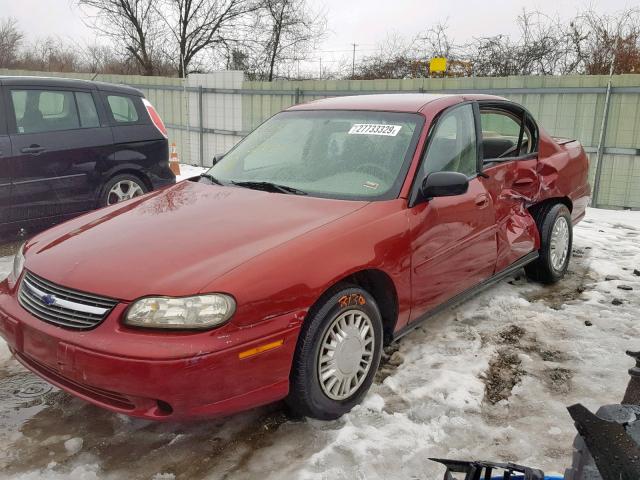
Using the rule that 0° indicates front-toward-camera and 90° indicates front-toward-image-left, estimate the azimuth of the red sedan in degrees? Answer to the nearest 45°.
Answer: approximately 45°

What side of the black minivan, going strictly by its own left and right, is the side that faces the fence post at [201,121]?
right

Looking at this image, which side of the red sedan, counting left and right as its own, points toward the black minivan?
right

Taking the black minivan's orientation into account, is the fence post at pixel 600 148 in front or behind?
behind

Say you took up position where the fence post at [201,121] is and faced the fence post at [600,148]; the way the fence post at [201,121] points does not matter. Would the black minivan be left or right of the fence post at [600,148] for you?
right

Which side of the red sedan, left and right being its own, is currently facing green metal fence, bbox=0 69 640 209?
back

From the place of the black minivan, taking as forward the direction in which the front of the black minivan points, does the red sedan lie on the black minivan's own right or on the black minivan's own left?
on the black minivan's own left

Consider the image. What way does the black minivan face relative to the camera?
to the viewer's left

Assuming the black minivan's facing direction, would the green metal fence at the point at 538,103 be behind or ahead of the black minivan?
behind

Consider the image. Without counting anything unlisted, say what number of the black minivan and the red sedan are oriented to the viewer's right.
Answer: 0

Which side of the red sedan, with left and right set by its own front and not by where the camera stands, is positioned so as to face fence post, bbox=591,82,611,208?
back
